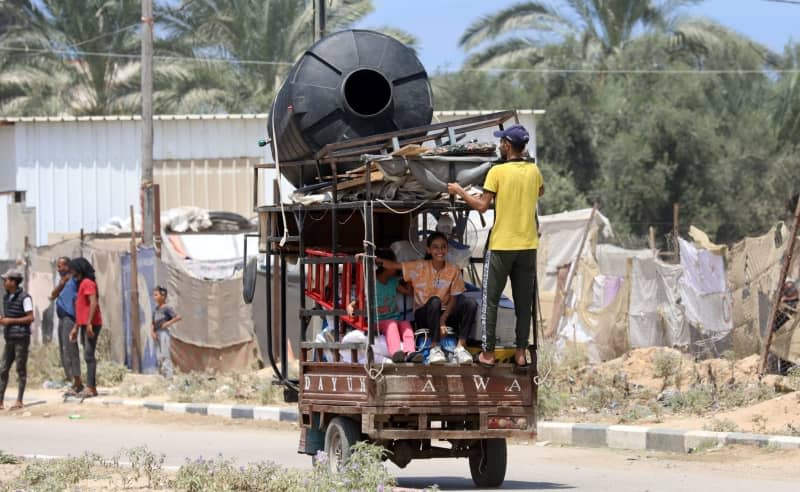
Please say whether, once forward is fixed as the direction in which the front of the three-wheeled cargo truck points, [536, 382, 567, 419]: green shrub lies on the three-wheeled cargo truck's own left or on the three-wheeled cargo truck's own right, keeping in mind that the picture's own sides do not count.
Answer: on the three-wheeled cargo truck's own right

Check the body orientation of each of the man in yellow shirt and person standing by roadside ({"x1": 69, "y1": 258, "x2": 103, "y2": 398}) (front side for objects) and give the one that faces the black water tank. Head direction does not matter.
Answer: the man in yellow shirt

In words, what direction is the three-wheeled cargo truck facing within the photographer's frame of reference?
facing away from the viewer and to the left of the viewer

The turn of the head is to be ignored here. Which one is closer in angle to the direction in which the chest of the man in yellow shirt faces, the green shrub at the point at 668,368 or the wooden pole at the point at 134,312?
the wooden pole

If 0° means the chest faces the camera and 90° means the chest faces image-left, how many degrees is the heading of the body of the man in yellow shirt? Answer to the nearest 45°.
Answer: approximately 135°

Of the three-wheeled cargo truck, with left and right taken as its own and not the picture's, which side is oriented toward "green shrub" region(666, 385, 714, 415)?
right

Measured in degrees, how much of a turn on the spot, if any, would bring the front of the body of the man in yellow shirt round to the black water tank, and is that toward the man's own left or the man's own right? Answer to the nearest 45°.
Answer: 0° — they already face it

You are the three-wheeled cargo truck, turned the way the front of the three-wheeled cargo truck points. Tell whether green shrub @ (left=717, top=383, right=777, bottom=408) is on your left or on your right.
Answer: on your right

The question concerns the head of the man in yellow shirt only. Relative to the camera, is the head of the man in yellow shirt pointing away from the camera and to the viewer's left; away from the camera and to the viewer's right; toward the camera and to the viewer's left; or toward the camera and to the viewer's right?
away from the camera and to the viewer's left

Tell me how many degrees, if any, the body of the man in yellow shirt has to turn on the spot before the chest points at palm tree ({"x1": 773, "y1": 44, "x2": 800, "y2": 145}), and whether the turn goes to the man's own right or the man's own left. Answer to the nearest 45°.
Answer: approximately 45° to the man's own right
